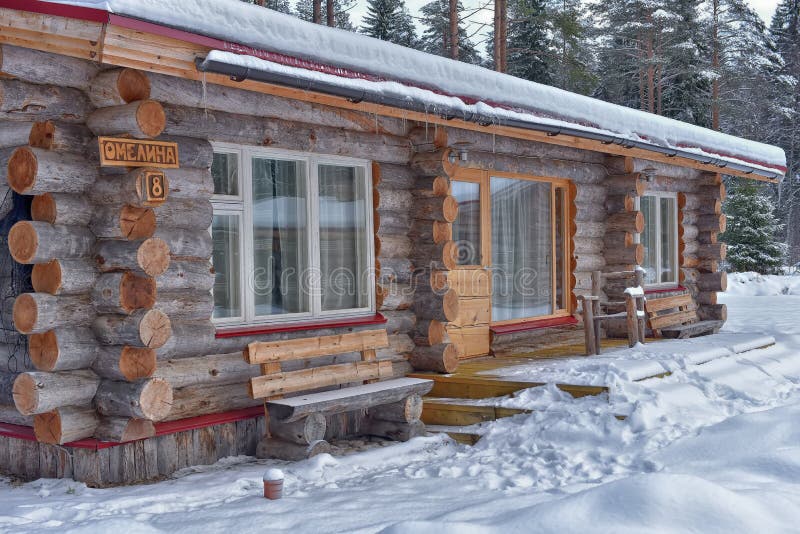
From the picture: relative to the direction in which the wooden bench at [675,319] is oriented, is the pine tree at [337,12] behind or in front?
behind

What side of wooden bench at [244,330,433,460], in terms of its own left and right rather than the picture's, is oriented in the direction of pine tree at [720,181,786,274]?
left

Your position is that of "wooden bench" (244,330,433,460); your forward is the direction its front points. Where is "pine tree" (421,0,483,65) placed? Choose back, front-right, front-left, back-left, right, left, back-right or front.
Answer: back-left

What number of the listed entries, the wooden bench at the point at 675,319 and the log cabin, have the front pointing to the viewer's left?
0

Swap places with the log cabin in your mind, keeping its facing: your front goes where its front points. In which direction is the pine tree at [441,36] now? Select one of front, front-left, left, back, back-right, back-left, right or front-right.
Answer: back-left

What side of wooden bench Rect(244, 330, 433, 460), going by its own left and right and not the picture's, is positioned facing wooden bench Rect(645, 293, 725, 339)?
left

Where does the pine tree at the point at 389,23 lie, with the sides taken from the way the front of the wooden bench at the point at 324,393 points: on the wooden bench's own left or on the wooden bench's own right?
on the wooden bench's own left

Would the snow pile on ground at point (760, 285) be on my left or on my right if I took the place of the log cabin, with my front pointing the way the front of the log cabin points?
on my left

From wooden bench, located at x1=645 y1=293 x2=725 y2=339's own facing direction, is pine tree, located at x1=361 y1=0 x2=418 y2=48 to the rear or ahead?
to the rear

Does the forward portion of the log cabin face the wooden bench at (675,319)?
no

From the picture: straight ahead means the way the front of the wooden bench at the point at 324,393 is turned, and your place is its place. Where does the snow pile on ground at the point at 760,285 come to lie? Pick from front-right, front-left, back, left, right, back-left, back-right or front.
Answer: left

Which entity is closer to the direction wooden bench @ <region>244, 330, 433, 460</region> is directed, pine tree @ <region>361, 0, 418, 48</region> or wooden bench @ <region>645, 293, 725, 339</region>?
the wooden bench

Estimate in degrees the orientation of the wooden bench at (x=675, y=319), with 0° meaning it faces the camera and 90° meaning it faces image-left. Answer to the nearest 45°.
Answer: approximately 315°

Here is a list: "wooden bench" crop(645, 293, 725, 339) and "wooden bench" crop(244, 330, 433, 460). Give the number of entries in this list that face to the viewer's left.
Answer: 0

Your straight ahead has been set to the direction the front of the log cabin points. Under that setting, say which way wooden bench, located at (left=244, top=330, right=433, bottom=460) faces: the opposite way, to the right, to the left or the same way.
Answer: the same way

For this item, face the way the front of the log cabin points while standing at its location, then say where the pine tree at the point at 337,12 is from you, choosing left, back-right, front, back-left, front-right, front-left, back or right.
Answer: back-left

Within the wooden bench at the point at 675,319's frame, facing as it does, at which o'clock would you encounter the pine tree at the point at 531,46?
The pine tree is roughly at 7 o'clock from the wooden bench.

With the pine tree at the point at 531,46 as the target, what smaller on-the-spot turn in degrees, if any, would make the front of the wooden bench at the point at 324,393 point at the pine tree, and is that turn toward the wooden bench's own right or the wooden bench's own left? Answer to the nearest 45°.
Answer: approximately 135° to the wooden bench's own left

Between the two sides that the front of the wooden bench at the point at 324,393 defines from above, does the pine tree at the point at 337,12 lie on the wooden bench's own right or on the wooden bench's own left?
on the wooden bench's own left

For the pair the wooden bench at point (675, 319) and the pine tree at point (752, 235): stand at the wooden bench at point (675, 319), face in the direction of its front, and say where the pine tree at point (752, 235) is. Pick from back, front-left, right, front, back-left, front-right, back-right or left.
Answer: back-left

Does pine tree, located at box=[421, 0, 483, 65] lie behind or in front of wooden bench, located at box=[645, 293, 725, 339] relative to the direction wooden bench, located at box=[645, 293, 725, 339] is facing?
behind
